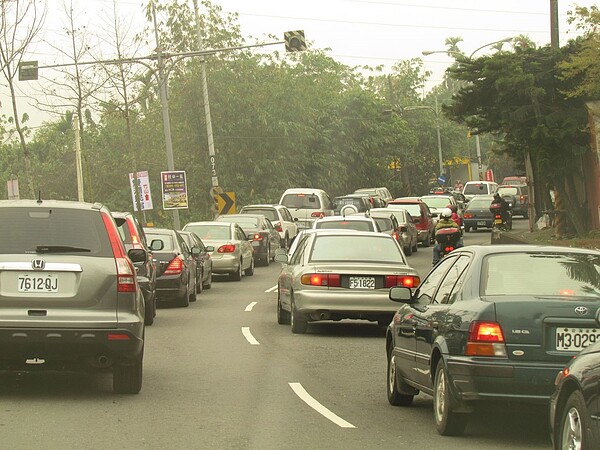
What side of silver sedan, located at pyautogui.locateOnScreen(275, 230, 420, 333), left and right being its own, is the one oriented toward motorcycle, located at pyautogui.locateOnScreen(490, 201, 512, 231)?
front

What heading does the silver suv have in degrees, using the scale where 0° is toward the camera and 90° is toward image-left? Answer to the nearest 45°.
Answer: approximately 180°

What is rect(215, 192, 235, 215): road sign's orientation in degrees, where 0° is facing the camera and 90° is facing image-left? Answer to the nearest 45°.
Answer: approximately 0°

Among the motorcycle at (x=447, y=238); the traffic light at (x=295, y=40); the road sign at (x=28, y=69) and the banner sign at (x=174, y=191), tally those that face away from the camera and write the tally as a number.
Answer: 1

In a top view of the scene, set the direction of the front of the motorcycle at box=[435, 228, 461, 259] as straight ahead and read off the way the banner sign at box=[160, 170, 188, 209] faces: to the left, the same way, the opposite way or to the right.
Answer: the opposite way

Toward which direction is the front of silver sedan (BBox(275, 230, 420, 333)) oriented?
away from the camera

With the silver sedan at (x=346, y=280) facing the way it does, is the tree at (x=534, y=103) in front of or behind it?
in front

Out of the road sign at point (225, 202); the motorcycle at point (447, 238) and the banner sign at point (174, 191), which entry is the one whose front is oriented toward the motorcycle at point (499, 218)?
the motorcycle at point (447, 238)

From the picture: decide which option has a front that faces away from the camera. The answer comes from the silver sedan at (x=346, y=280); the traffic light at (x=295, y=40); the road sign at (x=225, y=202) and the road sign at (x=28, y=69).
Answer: the silver sedan

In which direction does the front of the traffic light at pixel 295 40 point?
toward the camera

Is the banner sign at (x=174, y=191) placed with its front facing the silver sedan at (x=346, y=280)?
yes

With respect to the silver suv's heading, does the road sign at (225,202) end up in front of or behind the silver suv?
in front

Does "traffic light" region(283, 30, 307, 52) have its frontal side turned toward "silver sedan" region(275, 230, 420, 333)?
yes

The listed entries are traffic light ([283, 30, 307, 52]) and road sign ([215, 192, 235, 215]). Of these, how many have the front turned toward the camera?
2

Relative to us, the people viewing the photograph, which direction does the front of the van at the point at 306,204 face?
facing away from the viewer and to the right of the viewer

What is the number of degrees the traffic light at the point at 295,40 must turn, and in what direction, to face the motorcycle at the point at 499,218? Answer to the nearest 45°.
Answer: approximately 135° to its left

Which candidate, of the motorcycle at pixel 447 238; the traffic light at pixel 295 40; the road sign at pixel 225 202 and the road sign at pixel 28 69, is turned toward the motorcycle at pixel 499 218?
the motorcycle at pixel 447 238
